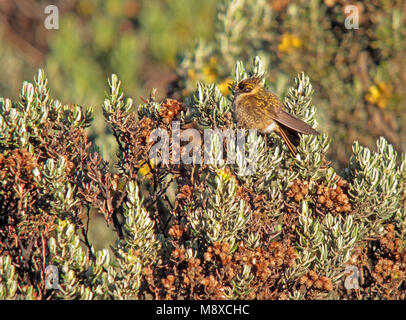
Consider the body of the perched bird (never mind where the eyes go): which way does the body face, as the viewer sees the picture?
to the viewer's left

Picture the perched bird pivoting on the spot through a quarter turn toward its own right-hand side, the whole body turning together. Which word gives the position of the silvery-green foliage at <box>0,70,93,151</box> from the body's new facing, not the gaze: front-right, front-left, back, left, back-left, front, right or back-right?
back-left

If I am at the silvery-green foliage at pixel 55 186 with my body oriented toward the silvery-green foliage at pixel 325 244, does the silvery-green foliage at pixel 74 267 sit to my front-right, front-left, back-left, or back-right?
front-right

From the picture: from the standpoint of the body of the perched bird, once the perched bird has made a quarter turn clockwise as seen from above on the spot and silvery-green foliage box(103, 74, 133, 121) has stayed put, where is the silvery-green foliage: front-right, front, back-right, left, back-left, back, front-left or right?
back-left

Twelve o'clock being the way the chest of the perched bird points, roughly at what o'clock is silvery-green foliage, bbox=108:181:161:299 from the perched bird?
The silvery-green foliage is roughly at 10 o'clock from the perched bird.

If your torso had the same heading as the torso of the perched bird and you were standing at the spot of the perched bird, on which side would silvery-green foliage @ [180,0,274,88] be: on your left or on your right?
on your right
